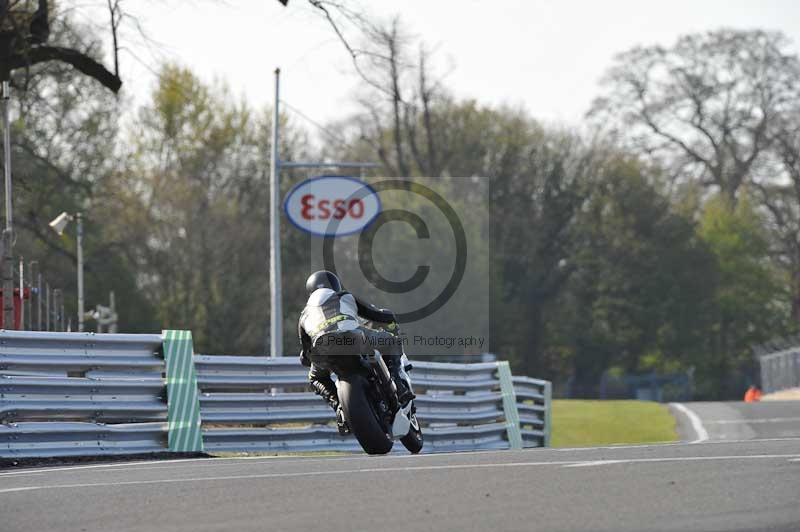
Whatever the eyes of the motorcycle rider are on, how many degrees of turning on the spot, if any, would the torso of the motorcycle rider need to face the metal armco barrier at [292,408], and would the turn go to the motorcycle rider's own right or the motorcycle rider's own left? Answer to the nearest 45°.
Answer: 0° — they already face it

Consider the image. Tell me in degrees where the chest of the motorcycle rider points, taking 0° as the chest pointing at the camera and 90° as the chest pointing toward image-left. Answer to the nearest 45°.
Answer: approximately 180°

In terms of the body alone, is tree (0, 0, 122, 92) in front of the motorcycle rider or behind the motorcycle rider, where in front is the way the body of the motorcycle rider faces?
in front

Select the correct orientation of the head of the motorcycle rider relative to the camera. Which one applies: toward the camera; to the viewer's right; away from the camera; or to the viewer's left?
away from the camera

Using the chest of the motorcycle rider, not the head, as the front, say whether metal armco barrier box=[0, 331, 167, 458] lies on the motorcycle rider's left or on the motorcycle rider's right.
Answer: on the motorcycle rider's left

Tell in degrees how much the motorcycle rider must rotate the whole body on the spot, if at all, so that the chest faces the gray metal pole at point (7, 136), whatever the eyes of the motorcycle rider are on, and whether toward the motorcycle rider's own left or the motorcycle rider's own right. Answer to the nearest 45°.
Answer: approximately 45° to the motorcycle rider's own left

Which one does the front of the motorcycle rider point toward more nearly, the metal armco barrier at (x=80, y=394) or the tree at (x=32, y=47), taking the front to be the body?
the tree

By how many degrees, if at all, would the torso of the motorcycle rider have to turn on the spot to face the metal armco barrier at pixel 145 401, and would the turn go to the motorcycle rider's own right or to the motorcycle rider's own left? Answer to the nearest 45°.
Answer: approximately 45° to the motorcycle rider's own left
